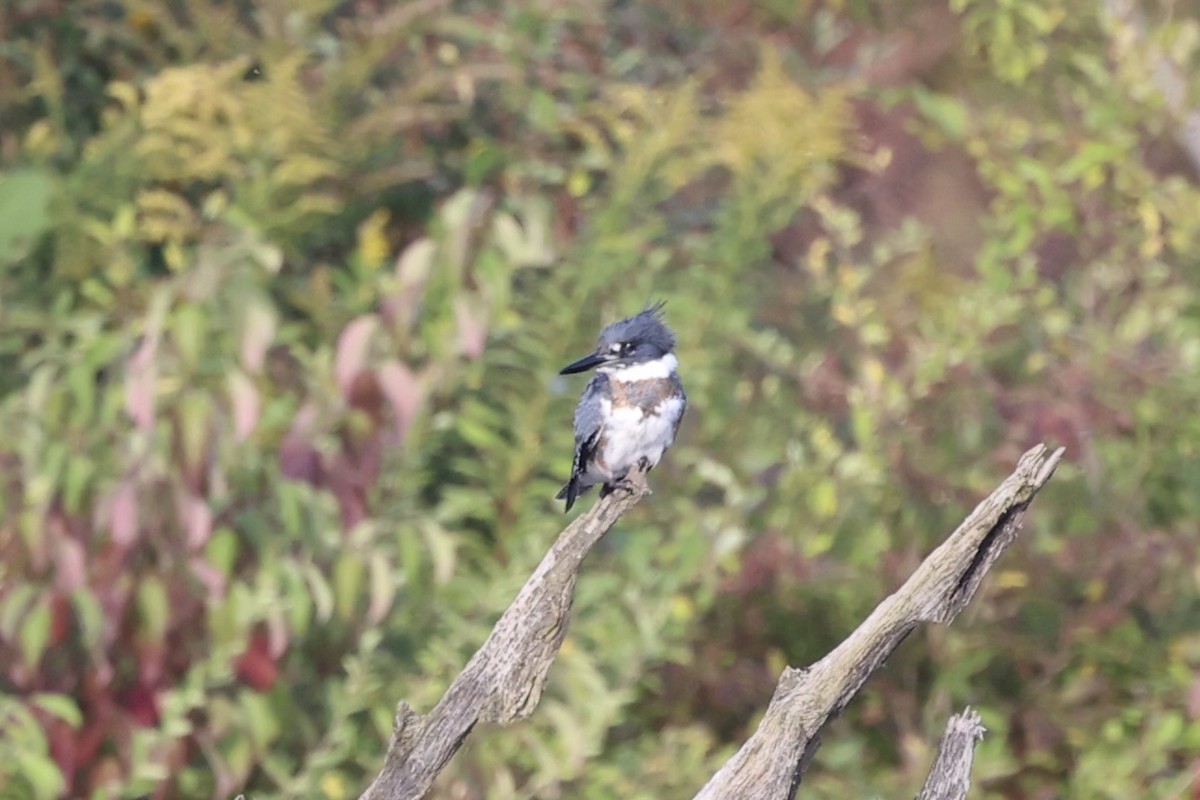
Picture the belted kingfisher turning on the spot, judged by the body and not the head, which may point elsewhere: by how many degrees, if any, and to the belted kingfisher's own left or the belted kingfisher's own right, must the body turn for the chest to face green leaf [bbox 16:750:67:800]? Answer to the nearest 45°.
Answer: approximately 90° to the belted kingfisher's own right

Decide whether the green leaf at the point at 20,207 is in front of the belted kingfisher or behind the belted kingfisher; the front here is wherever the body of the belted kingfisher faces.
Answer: behind

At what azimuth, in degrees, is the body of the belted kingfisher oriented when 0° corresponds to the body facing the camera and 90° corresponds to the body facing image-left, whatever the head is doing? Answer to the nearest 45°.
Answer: approximately 315°

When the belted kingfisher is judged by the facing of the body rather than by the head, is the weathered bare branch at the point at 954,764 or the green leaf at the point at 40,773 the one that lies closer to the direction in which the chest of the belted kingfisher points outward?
the weathered bare branch

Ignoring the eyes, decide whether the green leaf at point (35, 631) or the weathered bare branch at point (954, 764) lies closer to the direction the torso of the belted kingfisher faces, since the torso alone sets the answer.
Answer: the weathered bare branch
